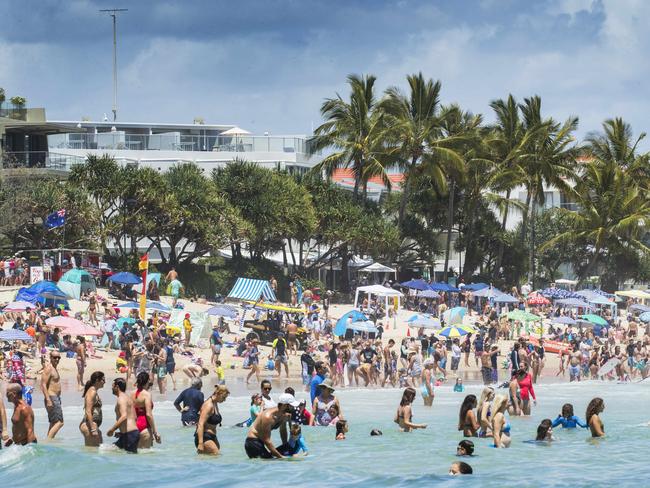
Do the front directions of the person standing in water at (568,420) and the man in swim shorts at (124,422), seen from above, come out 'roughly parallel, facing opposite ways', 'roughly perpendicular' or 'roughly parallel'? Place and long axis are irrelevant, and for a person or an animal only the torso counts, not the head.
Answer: roughly perpendicular
